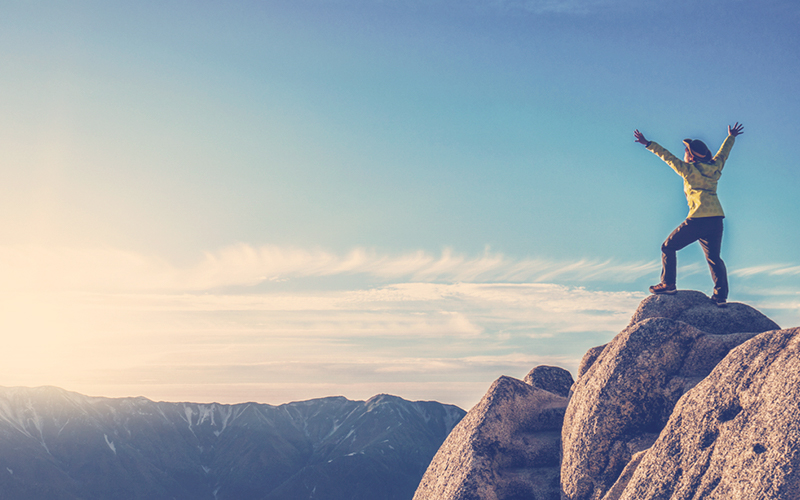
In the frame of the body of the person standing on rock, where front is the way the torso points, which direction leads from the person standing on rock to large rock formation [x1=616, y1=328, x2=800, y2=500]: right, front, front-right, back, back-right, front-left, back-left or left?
back-left

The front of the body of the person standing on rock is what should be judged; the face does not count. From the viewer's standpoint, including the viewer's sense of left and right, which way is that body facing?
facing away from the viewer and to the left of the viewer

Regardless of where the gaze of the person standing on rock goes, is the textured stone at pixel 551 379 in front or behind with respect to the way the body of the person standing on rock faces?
in front
